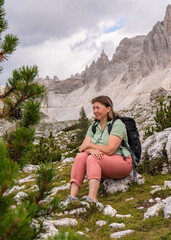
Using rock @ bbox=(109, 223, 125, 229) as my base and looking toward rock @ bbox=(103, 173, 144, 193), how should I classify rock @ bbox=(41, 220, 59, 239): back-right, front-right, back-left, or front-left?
back-left

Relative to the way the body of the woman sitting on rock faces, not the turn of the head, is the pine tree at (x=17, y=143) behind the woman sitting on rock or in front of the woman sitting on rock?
in front

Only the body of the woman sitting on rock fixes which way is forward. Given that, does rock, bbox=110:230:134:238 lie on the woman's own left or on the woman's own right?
on the woman's own left

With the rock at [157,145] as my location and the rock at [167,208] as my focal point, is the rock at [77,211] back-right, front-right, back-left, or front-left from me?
front-right

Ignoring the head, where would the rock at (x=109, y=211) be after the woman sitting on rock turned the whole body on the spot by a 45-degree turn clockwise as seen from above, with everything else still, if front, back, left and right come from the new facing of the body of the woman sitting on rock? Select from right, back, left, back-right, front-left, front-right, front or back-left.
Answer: left

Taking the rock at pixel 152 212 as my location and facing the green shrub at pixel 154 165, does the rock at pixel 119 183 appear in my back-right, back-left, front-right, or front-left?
front-left

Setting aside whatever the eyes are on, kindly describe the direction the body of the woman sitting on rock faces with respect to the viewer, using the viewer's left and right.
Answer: facing the viewer and to the left of the viewer

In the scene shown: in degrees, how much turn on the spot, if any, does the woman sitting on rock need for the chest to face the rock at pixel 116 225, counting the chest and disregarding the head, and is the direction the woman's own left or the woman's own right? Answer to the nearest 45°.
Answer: approximately 45° to the woman's own left

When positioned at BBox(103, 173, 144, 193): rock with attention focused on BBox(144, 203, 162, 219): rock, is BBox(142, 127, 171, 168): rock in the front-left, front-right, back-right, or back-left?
back-left
